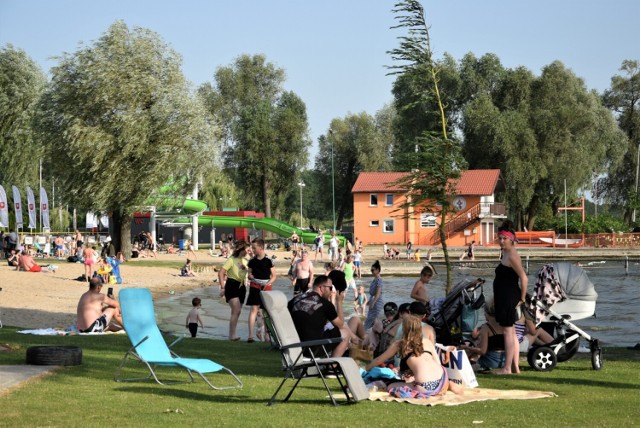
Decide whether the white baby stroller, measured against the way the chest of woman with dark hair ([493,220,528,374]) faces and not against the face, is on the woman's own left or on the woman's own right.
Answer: on the woman's own left

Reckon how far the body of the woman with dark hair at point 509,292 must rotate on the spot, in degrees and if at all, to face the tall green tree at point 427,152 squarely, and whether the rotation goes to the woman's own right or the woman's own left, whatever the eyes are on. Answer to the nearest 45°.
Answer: approximately 90° to the woman's own right

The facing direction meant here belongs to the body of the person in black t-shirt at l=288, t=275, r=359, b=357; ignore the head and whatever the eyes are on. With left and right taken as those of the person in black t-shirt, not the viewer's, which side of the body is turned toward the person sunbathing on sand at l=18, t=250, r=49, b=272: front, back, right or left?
left

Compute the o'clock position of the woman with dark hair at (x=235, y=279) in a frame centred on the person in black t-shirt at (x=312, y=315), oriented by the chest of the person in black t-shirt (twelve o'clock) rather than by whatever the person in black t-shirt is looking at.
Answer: The woman with dark hair is roughly at 10 o'clock from the person in black t-shirt.

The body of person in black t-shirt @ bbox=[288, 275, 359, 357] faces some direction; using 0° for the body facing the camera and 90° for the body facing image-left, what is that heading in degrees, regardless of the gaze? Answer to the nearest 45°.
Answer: approximately 225°

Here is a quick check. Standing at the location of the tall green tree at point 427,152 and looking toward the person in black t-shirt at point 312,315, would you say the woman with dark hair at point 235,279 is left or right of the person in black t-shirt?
right

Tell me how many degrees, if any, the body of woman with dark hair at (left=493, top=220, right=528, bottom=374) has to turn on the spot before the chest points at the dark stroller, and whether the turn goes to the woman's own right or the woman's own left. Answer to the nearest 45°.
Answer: approximately 45° to the woman's own right

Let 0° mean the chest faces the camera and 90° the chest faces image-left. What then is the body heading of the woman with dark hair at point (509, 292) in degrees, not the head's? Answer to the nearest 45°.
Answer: approximately 90°

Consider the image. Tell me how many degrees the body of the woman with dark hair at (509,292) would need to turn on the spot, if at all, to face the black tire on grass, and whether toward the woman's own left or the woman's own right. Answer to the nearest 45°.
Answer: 0° — they already face it

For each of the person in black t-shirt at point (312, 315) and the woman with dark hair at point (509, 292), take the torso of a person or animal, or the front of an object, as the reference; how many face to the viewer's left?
1
